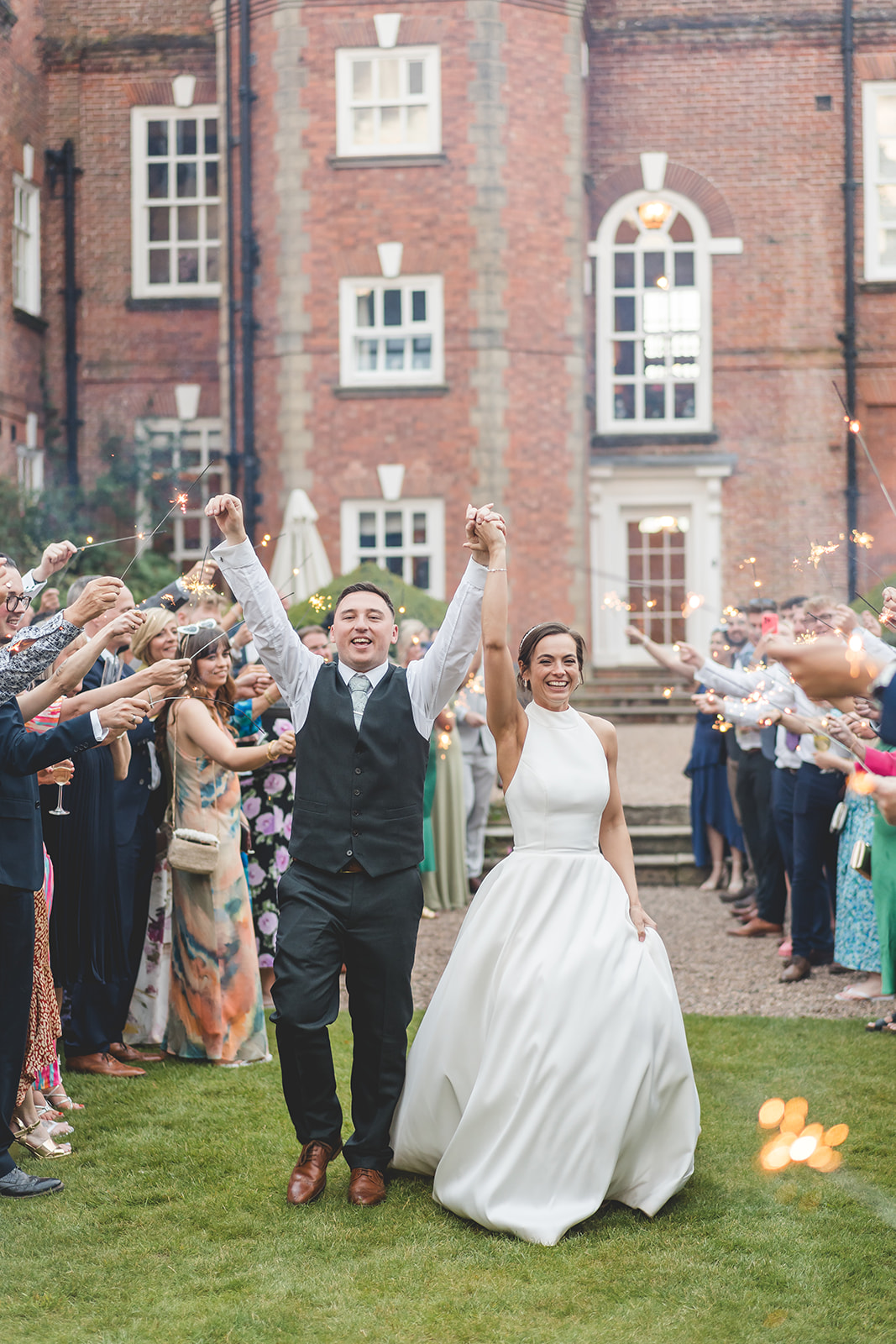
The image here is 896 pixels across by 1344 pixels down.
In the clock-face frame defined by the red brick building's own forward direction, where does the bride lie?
The bride is roughly at 12 o'clock from the red brick building.

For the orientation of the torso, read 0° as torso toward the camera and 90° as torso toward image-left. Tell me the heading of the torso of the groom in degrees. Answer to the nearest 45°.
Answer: approximately 0°

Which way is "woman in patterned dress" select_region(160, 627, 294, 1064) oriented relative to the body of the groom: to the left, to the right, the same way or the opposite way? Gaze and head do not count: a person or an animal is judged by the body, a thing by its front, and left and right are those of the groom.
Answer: to the left

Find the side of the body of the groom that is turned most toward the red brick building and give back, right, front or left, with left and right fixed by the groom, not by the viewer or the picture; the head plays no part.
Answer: back

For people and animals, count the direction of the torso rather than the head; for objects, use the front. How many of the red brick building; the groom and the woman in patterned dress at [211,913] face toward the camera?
2

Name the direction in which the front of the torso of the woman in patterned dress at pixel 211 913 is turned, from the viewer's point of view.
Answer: to the viewer's right

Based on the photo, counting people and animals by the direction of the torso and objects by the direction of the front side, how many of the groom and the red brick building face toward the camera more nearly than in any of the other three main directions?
2

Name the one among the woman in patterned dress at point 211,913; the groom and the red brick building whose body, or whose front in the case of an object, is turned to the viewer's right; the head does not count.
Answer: the woman in patterned dress

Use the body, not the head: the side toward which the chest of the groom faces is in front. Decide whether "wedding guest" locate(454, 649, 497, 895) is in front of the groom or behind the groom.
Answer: behind
